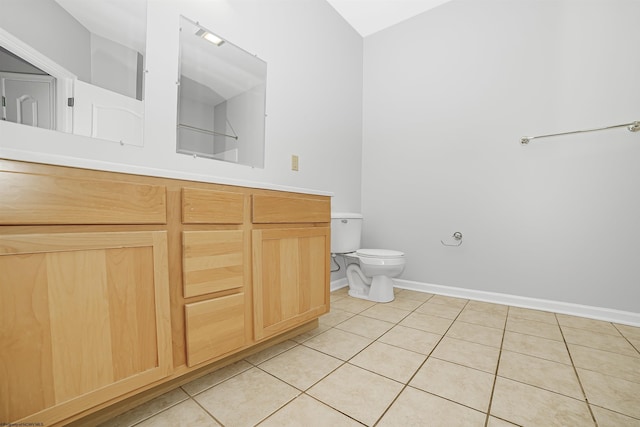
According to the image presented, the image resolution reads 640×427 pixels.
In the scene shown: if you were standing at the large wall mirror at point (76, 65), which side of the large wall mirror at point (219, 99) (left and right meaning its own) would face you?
right

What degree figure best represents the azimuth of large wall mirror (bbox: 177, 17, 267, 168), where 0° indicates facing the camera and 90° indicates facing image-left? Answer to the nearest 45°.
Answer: approximately 315°

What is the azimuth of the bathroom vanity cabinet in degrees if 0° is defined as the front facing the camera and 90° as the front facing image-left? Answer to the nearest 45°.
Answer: approximately 315°

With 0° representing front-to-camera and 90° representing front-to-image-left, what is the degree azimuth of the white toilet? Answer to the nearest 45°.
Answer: approximately 315°

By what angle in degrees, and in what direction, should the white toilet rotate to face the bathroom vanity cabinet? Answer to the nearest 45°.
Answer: approximately 90° to its right

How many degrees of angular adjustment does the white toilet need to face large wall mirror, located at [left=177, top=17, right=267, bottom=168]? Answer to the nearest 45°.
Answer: approximately 90° to its right

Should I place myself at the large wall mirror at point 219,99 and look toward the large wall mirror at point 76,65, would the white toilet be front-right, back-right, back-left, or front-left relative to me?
back-left
